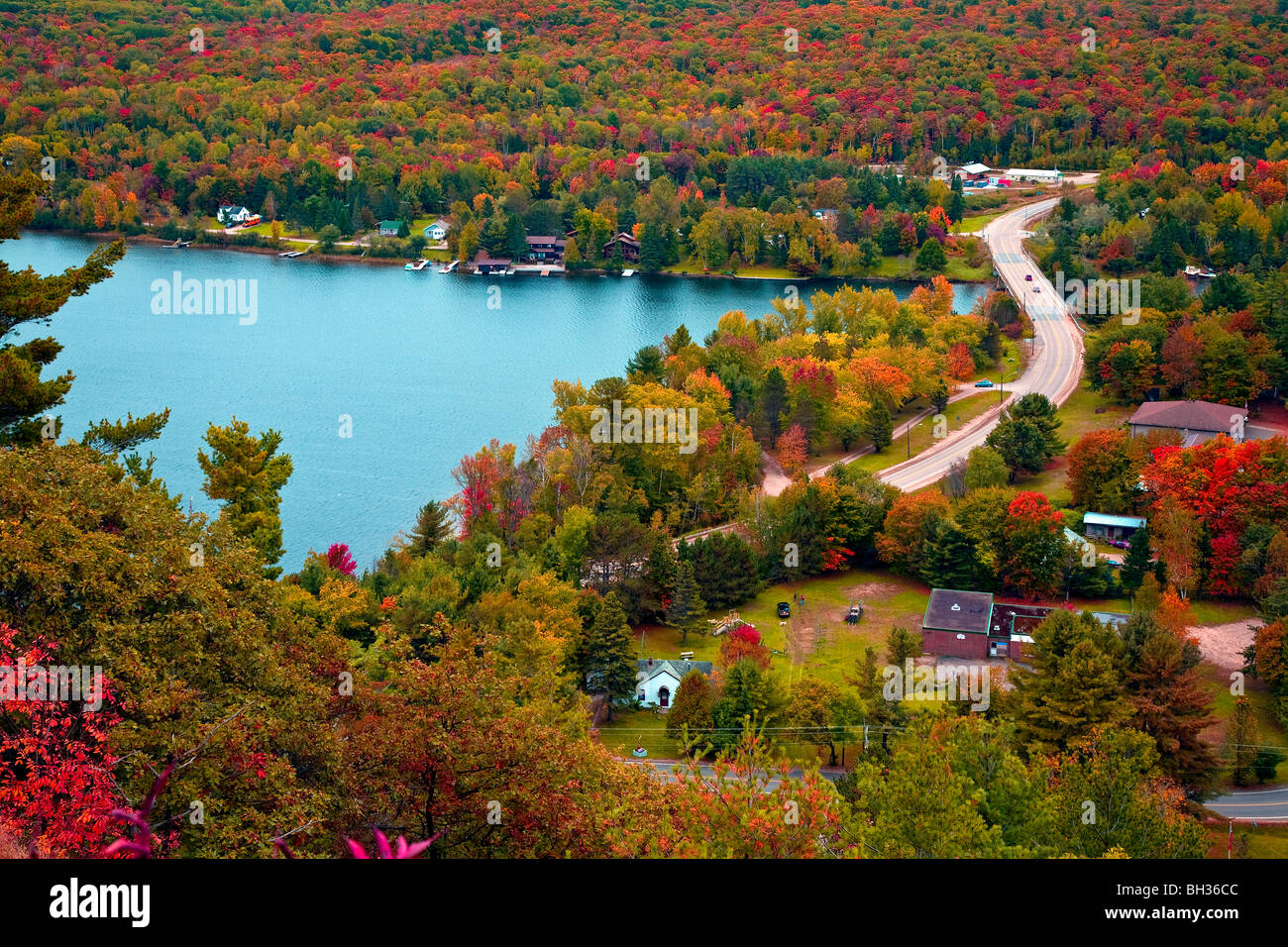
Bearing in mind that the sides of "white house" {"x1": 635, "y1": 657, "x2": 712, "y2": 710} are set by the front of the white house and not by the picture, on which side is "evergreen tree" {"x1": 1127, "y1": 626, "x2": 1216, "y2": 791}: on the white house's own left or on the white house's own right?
on the white house's own left

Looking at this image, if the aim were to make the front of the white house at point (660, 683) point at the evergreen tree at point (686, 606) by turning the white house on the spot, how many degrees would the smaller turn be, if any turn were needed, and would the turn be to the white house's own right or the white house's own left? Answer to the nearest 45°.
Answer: approximately 180°

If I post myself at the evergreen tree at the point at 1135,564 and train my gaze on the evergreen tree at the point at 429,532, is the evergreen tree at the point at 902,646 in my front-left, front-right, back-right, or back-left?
front-left

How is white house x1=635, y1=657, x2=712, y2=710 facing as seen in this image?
toward the camera

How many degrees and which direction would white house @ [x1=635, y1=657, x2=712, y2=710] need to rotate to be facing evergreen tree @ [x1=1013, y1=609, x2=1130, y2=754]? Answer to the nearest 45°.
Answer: approximately 45° to its left

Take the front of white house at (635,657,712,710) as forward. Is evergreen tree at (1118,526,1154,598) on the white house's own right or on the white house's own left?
on the white house's own left

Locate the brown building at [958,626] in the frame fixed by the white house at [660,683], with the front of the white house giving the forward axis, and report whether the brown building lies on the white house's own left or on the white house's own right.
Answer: on the white house's own left

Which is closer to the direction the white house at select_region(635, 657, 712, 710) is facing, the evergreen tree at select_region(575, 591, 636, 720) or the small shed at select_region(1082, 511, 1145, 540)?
the evergreen tree

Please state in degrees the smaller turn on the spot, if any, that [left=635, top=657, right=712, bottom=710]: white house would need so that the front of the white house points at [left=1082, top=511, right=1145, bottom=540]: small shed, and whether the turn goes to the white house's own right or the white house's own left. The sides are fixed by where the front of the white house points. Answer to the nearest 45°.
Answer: approximately 135° to the white house's own left

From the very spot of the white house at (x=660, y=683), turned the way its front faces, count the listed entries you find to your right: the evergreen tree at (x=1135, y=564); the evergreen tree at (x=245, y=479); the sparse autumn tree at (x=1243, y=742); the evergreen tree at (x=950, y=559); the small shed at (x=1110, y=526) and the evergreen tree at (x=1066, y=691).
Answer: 1

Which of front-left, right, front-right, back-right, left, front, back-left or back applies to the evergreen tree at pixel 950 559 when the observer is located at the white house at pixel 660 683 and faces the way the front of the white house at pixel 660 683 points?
back-left
